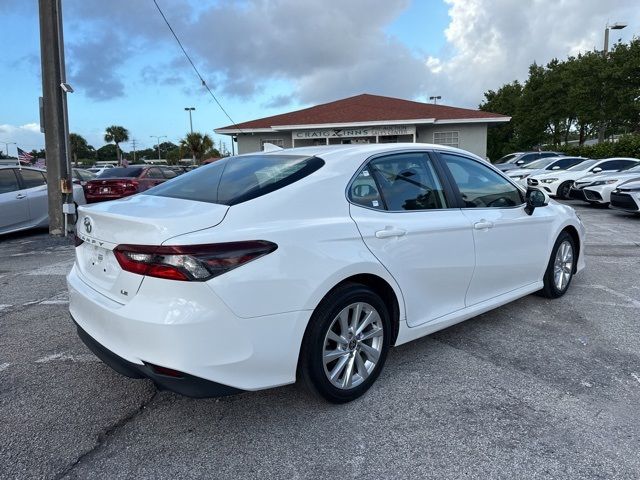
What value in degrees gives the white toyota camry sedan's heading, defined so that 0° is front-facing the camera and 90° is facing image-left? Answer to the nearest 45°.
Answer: approximately 225°

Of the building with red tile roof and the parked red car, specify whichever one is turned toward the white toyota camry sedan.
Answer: the building with red tile roof

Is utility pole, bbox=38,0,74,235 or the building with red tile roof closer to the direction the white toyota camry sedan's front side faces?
the building with red tile roof

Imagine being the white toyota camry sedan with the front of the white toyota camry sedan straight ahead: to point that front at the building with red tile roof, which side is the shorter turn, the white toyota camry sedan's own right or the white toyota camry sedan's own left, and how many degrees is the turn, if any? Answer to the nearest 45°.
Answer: approximately 45° to the white toyota camry sedan's own left

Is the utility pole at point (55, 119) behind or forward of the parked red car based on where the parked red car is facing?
behind

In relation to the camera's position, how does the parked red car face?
facing away from the viewer and to the right of the viewer

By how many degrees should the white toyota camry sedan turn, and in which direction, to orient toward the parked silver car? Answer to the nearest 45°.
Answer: approximately 90° to its left

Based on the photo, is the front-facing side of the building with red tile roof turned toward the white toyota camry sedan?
yes

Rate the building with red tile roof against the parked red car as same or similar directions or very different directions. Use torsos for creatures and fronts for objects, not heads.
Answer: very different directions
